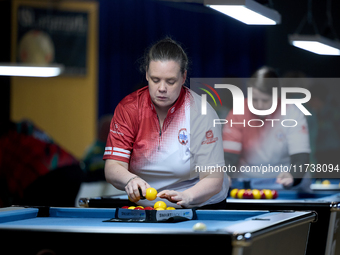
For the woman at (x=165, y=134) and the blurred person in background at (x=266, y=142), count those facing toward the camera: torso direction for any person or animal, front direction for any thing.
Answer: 2

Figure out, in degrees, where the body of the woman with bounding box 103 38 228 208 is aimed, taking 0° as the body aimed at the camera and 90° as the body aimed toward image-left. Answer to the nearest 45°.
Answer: approximately 0°

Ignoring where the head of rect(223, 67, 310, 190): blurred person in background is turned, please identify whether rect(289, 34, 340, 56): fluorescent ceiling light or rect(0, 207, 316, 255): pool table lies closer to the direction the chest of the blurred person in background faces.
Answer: the pool table

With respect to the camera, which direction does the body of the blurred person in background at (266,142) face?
toward the camera

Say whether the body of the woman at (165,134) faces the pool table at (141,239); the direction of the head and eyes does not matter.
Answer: yes

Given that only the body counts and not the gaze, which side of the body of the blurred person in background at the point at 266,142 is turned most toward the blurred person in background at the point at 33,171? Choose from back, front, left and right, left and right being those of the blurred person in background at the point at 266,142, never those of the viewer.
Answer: right

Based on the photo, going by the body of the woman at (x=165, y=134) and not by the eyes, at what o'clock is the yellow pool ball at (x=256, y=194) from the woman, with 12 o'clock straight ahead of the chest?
The yellow pool ball is roughly at 7 o'clock from the woman.
